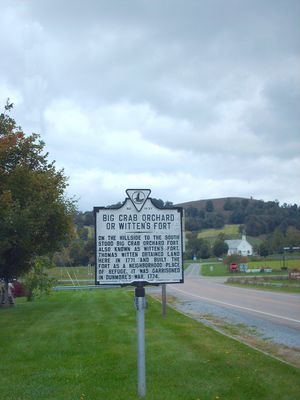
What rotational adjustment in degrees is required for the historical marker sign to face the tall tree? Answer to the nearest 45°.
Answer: approximately 180°

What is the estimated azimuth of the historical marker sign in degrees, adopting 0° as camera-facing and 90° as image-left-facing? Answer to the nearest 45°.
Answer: approximately 0°
